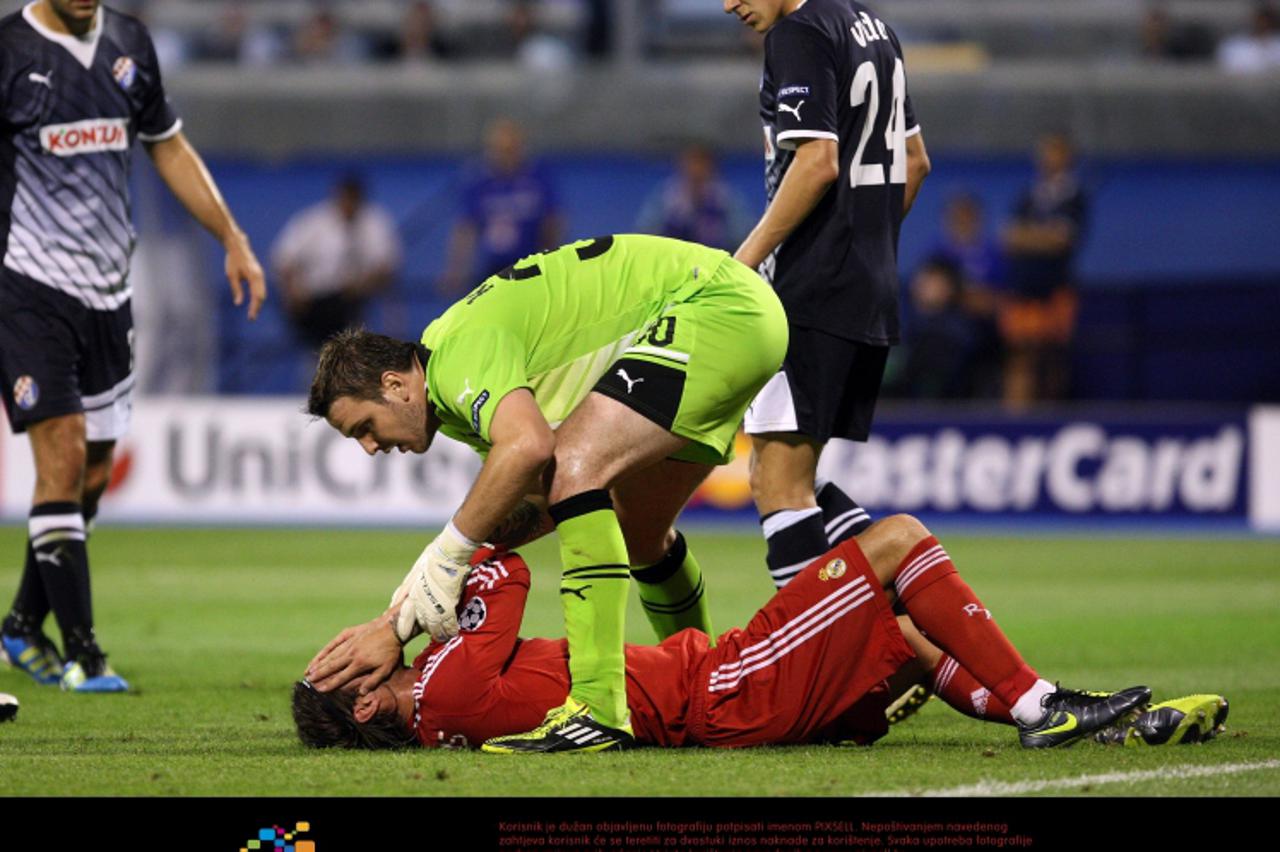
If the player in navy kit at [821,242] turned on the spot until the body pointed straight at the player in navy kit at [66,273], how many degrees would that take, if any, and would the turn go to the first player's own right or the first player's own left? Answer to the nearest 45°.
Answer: approximately 45° to the first player's own left

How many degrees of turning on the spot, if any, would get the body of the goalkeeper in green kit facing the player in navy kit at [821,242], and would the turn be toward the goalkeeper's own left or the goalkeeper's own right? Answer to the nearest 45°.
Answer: approximately 135° to the goalkeeper's own right

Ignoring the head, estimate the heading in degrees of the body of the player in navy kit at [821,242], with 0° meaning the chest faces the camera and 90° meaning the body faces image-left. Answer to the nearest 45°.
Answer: approximately 135°

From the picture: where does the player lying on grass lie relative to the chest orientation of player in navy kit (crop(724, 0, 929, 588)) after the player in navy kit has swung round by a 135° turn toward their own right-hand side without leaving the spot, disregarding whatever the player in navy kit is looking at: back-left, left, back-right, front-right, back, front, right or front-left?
right

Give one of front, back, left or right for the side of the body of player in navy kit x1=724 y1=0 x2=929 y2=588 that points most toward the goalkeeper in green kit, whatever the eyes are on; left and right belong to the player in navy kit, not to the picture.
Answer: left

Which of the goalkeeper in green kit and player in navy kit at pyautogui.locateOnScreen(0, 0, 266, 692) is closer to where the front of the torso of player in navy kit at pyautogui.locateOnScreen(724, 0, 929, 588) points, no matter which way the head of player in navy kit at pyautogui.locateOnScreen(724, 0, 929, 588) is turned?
the player in navy kit

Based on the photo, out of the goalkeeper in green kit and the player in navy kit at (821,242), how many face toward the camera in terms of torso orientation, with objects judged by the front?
0

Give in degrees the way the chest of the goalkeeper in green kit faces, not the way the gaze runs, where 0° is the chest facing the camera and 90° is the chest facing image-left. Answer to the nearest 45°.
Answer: approximately 90°

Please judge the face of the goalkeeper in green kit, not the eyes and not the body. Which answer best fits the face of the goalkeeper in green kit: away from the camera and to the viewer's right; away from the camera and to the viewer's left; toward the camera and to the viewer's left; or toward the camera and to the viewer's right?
toward the camera and to the viewer's left
